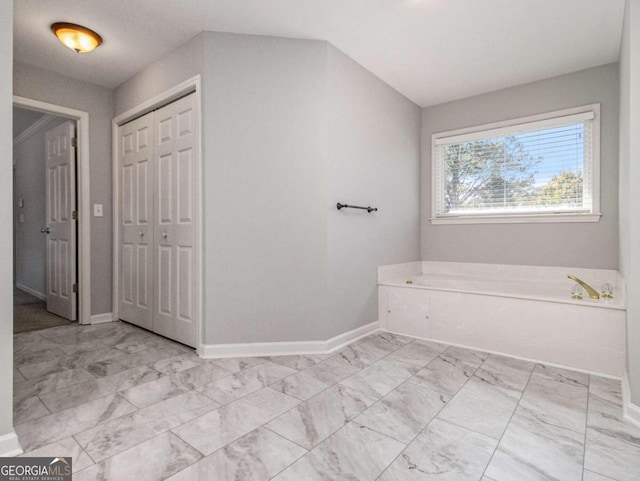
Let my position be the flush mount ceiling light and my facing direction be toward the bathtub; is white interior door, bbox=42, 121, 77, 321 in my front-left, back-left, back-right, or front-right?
back-left

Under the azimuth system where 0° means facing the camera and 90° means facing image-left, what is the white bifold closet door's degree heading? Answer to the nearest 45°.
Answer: approximately 45°

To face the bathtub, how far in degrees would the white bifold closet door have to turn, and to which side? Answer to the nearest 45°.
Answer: approximately 90° to its left

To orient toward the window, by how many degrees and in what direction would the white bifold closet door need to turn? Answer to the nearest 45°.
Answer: approximately 135° to its left

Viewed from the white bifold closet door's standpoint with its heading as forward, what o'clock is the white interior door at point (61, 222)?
The white interior door is roughly at 3 o'clock from the white bifold closet door.
